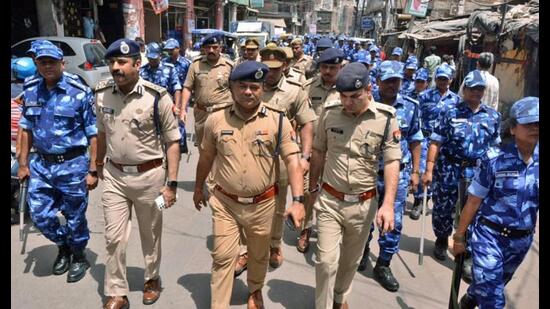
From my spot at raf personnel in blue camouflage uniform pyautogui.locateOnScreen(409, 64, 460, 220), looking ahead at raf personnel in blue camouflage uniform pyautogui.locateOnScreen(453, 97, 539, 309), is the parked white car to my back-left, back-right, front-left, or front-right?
back-right

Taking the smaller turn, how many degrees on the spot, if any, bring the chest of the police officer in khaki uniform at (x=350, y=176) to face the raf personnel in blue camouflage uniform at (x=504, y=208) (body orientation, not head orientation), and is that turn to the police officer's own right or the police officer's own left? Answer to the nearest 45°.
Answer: approximately 90° to the police officer's own left

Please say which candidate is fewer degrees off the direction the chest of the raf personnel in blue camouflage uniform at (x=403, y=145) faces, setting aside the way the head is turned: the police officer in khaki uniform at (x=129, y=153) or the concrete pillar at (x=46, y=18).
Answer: the police officer in khaki uniform

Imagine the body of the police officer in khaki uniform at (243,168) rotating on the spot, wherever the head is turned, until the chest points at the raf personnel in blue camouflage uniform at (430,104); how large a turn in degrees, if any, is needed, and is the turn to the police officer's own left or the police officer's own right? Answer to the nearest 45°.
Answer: approximately 135° to the police officer's own left

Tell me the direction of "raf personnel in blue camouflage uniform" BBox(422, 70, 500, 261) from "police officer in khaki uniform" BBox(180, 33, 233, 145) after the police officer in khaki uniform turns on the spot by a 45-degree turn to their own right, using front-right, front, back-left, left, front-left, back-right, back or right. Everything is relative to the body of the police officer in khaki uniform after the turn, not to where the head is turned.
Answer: left

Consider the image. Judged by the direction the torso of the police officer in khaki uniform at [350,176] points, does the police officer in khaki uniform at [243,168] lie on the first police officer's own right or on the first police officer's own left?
on the first police officer's own right

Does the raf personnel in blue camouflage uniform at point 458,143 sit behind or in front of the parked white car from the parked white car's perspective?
behind

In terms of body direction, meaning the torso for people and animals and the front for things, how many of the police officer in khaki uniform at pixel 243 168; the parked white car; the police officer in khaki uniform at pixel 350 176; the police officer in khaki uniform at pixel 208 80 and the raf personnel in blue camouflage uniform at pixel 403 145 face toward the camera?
4

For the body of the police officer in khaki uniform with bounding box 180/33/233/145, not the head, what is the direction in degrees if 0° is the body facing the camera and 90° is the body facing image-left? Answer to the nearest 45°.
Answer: approximately 0°

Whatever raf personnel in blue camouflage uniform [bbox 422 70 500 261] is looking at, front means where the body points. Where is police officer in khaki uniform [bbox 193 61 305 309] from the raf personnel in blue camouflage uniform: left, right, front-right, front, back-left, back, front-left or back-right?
front-right

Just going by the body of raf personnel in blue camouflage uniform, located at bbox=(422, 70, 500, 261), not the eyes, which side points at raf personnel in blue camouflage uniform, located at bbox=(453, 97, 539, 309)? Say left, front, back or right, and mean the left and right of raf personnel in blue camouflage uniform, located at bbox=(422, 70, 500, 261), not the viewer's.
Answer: front
